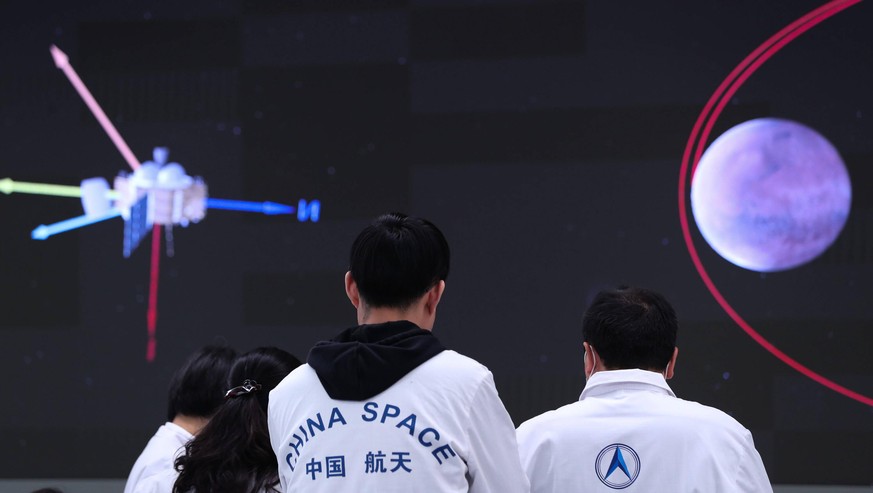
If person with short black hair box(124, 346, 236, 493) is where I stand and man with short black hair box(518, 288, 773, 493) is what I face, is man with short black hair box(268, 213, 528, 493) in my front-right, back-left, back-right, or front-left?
front-right

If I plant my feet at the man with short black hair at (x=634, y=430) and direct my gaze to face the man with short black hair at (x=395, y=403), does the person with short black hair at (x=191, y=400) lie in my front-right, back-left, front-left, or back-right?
front-right

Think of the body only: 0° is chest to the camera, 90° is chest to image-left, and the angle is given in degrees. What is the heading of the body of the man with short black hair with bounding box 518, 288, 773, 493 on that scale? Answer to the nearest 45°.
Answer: approximately 180°

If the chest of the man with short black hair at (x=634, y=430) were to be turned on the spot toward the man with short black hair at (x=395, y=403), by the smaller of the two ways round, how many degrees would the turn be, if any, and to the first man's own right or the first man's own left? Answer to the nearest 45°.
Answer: approximately 135° to the first man's own left

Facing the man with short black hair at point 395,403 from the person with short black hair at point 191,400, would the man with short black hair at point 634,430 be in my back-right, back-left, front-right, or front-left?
front-left

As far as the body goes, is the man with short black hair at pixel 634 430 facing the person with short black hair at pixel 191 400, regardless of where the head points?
no

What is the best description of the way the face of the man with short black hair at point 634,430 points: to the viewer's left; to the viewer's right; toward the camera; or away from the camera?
away from the camera

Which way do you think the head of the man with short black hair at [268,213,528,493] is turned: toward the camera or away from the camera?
away from the camera
